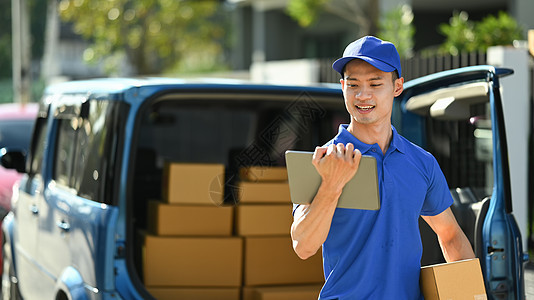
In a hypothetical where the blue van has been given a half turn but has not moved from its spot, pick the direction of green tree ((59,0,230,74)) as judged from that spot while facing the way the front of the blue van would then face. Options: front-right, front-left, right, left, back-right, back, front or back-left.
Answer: back-left

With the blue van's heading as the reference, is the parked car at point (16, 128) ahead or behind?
ahead

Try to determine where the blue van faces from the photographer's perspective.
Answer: facing away from the viewer and to the left of the viewer
